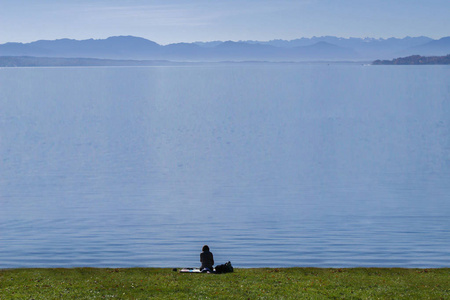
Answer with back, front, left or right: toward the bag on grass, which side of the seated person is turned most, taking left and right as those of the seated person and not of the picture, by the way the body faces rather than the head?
right

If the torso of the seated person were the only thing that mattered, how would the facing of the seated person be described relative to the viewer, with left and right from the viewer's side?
facing away from the viewer
